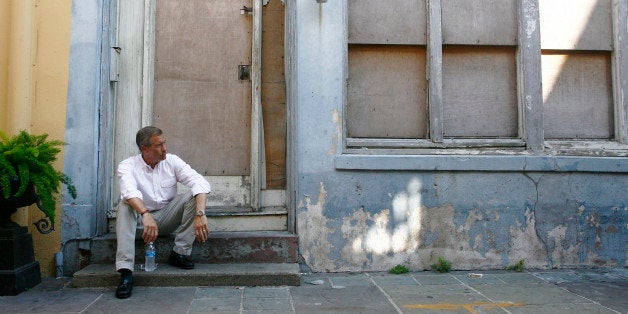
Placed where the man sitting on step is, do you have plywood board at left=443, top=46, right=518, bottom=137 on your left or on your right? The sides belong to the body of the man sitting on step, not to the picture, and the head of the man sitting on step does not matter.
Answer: on your left

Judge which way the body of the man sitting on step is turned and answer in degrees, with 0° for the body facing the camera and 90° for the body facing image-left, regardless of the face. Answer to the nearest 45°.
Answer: approximately 0°

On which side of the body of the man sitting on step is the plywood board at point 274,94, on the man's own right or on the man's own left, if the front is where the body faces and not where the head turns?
on the man's own left

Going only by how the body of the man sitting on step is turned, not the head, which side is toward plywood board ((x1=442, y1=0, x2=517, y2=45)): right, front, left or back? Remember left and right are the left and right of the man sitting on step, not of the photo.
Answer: left

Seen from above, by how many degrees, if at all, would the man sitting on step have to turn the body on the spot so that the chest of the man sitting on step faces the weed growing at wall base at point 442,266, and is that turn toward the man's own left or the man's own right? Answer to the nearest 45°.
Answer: approximately 90° to the man's own left

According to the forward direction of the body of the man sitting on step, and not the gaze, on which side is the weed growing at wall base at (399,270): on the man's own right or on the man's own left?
on the man's own left

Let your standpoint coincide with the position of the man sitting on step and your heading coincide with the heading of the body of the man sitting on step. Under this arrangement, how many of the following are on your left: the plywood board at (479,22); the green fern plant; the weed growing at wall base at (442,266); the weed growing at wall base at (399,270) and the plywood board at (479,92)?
4

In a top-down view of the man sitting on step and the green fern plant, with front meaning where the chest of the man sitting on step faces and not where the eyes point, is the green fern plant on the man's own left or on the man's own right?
on the man's own right
